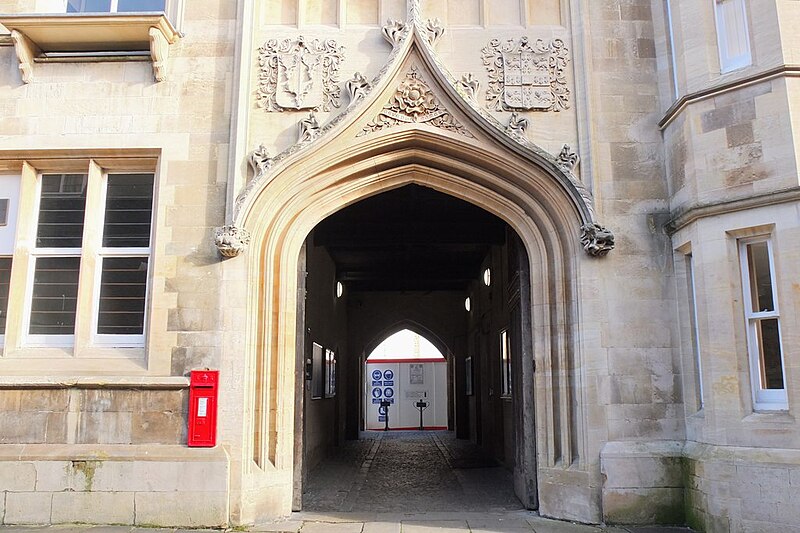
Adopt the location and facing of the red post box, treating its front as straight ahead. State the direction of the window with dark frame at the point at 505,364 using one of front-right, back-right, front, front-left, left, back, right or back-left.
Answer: back-left

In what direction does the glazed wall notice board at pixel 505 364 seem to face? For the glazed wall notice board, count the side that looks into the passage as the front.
to the viewer's left

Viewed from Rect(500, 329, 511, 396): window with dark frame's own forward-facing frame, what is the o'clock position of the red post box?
The red post box is roughly at 10 o'clock from the window with dark frame.

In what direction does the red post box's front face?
toward the camera

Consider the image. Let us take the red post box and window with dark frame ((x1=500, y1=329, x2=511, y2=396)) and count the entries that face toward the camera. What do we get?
1
